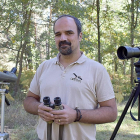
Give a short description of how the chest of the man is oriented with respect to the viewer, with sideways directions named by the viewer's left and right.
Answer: facing the viewer and to the left of the viewer

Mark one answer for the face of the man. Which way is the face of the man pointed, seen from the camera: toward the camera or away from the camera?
toward the camera
